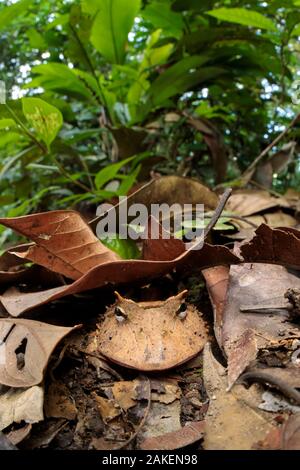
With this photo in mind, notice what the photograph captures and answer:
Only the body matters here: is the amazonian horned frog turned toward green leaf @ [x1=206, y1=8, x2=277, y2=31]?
no

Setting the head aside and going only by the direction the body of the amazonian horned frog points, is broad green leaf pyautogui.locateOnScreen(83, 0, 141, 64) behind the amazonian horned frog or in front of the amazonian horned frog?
behind

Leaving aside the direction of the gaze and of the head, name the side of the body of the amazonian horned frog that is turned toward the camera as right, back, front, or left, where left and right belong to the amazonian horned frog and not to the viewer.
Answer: front

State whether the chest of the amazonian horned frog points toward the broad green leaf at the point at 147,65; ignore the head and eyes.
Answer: no

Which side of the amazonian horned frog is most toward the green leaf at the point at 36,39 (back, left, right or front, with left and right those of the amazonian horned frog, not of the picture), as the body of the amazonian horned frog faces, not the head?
back

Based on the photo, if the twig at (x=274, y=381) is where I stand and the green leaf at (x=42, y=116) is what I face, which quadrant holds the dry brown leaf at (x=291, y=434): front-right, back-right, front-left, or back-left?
back-left

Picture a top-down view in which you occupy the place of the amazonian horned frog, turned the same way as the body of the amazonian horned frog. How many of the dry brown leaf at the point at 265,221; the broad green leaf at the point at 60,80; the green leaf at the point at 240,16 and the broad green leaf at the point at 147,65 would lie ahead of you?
0

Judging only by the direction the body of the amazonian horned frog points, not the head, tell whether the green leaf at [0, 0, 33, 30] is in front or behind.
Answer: behind

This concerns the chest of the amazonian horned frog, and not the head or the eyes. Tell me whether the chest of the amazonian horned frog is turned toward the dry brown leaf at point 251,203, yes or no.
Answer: no

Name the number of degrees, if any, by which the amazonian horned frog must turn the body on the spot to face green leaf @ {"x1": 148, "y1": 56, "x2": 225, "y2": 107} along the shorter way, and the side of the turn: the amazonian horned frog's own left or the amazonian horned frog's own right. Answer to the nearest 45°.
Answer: approximately 180°
